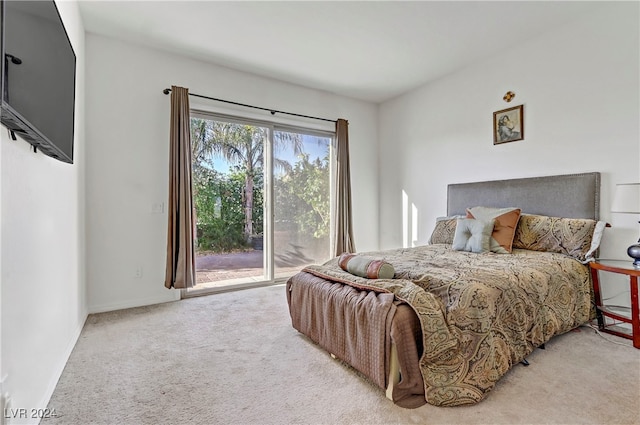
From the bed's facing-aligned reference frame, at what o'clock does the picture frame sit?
The picture frame is roughly at 5 o'clock from the bed.

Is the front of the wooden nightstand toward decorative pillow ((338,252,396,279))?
no

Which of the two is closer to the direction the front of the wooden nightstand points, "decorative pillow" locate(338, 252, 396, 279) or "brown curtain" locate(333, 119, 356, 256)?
the decorative pillow

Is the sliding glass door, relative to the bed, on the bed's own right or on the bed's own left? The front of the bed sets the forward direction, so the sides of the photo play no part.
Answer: on the bed's own right

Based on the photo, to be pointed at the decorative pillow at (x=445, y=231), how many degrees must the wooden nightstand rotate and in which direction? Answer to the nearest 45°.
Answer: approximately 45° to its right

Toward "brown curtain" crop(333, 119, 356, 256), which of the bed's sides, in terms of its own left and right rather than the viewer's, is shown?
right

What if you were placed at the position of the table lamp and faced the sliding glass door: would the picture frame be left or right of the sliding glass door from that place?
right

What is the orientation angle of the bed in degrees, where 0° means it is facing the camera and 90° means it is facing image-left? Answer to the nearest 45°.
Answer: approximately 45°
